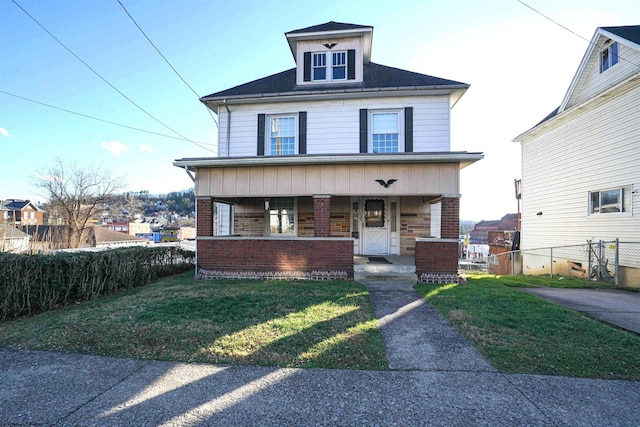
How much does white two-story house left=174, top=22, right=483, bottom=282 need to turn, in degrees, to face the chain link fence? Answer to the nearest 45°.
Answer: approximately 90° to its left

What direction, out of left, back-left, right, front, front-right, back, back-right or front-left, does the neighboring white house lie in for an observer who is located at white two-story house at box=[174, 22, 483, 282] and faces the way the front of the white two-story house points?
left

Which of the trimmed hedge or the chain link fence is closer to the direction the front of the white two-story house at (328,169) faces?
the trimmed hedge

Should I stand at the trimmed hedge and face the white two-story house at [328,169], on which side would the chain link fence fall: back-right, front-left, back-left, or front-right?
front-right

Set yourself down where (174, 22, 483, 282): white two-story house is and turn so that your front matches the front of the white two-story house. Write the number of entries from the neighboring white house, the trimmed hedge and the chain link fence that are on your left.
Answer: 2

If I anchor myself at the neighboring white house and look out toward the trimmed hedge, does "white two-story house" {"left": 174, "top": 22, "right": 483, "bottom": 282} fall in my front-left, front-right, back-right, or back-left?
front-right

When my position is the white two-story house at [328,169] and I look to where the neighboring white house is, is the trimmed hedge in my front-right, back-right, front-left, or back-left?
back-right

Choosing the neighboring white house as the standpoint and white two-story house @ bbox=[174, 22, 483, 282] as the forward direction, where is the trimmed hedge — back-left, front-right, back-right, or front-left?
front-left

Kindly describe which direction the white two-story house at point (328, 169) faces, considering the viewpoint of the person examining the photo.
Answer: facing the viewer

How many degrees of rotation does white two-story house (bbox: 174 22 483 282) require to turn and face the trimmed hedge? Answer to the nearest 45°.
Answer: approximately 45° to its right

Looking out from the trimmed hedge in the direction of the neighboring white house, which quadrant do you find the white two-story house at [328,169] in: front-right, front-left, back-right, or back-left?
front-left

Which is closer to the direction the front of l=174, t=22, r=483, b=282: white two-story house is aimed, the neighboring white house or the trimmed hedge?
the trimmed hedge
